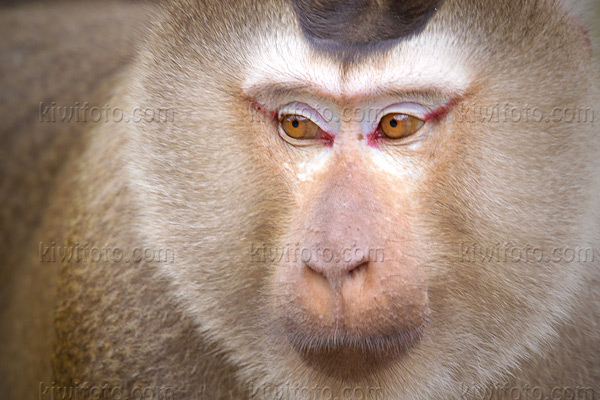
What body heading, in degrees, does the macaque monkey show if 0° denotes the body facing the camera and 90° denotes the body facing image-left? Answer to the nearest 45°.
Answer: approximately 0°
